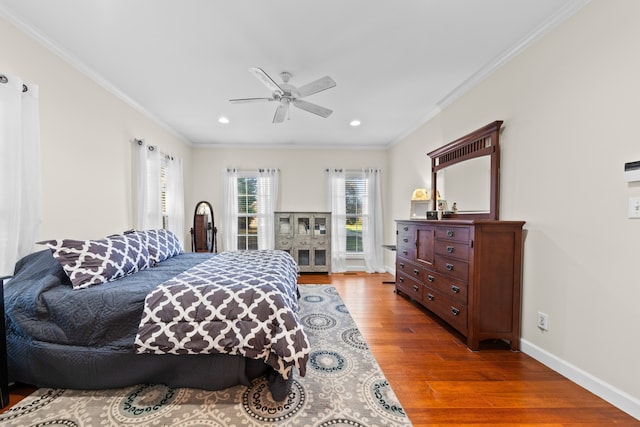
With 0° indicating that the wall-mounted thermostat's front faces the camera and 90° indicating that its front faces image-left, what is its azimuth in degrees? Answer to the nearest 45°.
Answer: approximately 45°

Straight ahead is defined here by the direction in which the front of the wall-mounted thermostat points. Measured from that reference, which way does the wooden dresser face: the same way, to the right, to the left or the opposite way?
the same way

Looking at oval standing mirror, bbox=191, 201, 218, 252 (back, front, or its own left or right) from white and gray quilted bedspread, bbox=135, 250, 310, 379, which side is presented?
front

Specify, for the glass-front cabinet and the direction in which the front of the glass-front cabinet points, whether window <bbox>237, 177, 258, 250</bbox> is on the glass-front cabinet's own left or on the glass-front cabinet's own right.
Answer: on the glass-front cabinet's own right

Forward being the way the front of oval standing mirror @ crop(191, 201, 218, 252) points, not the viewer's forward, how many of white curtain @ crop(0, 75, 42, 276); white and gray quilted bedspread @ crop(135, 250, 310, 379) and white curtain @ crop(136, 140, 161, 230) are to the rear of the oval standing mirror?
0

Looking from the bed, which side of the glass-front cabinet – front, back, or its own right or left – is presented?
front

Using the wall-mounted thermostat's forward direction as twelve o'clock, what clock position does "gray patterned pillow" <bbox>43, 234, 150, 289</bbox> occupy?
The gray patterned pillow is roughly at 12 o'clock from the wall-mounted thermostat.

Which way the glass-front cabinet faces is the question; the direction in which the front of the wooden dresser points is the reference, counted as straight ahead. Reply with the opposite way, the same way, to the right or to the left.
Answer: to the left

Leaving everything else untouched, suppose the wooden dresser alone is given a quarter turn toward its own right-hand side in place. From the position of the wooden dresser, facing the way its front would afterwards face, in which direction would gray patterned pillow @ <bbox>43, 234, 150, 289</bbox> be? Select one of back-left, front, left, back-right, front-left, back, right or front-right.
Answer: left

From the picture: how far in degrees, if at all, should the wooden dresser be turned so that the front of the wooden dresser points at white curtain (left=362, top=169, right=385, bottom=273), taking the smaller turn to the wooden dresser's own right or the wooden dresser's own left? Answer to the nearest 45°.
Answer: approximately 90° to the wooden dresser's own right

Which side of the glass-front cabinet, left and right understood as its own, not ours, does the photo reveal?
front

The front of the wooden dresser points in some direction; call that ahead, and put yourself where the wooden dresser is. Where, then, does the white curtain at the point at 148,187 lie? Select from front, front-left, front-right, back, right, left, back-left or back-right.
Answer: front-right

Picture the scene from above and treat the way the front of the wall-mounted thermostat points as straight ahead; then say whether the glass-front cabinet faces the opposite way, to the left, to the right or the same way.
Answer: to the left

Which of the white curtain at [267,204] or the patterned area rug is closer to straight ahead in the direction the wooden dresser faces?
the patterned area rug

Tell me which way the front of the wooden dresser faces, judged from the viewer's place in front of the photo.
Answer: facing the viewer and to the left of the viewer

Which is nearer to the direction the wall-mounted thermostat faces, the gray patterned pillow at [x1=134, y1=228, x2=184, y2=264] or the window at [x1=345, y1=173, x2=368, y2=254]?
the gray patterned pillow
